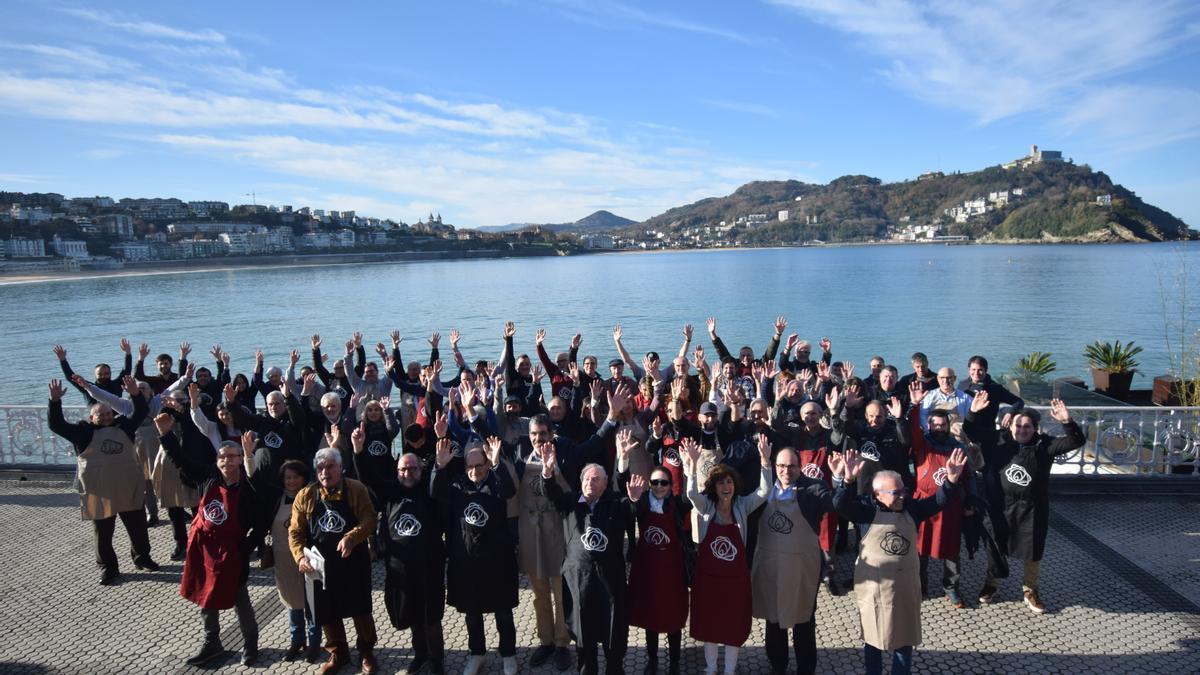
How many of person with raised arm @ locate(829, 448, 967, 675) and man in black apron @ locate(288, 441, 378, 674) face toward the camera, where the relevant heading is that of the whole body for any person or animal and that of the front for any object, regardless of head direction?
2

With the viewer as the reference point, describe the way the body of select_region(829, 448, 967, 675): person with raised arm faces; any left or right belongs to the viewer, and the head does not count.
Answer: facing the viewer

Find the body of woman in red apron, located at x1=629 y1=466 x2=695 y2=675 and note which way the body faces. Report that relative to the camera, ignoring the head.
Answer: toward the camera

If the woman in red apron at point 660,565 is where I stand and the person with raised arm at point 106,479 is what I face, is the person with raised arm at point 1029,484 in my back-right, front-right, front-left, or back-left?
back-right

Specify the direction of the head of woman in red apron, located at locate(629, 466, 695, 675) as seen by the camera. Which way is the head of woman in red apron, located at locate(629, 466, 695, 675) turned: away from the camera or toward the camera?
toward the camera

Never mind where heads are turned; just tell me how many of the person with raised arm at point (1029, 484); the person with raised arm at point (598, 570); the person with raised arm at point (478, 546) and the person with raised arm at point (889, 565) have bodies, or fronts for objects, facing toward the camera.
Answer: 4

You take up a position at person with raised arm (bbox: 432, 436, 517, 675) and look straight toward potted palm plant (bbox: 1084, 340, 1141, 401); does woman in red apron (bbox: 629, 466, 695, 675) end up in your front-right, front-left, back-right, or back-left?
front-right

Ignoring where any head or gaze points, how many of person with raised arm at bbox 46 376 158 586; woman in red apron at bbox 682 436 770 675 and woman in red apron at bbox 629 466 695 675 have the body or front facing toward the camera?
3

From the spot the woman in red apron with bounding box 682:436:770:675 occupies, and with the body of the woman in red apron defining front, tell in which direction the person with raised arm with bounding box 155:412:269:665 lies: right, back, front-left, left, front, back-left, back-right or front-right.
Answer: right

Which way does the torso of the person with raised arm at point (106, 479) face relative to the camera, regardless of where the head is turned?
toward the camera

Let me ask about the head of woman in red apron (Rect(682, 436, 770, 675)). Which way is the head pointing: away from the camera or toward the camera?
toward the camera

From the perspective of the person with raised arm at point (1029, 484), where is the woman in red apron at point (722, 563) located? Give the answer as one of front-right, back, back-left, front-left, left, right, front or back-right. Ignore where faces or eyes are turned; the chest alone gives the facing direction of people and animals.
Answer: front-right

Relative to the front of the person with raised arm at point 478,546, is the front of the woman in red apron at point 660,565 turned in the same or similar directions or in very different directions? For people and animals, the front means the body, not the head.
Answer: same or similar directions
